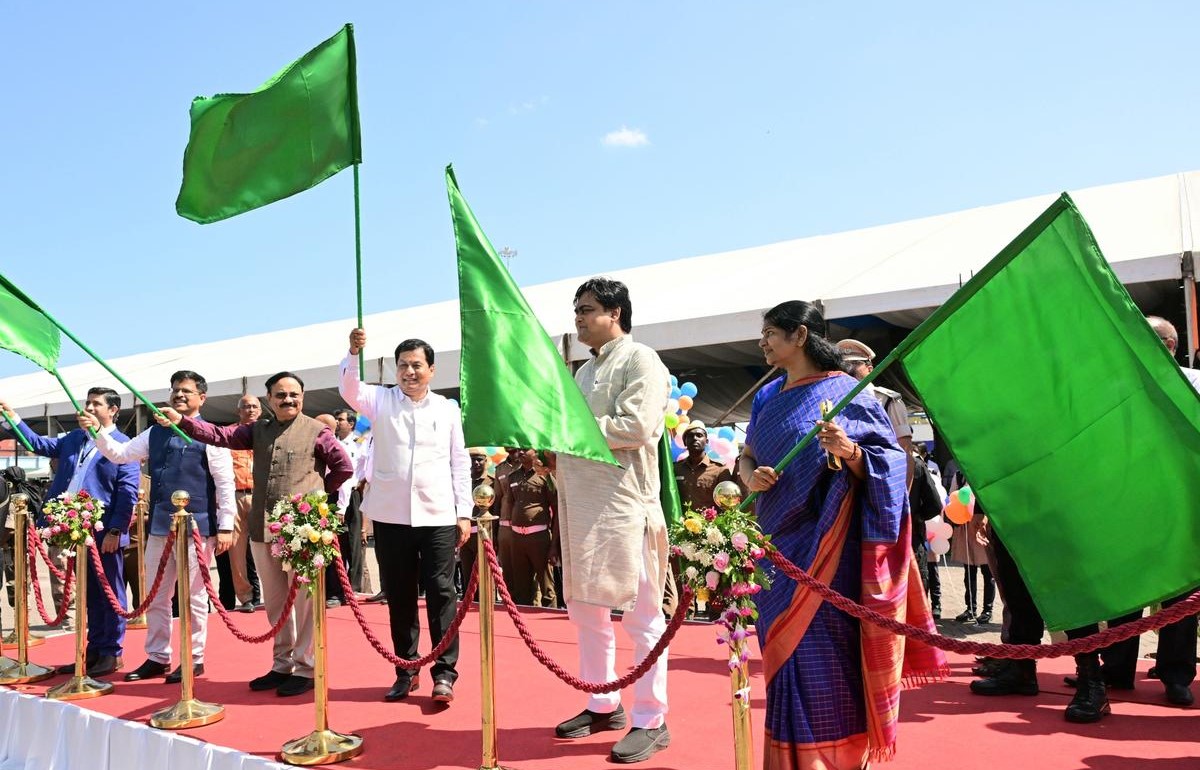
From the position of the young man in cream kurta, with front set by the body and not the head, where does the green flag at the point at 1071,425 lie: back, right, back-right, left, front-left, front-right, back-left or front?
left

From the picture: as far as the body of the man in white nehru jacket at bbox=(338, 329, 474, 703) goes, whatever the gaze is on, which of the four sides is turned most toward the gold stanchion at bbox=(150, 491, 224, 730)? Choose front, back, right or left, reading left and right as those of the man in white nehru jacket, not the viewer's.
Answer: right

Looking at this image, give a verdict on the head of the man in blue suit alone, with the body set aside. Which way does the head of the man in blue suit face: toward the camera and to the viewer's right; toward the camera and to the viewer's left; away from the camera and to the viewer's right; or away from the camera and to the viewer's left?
toward the camera and to the viewer's left

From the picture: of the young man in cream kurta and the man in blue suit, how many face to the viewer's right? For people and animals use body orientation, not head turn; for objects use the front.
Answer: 0

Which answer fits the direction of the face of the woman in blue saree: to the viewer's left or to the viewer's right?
to the viewer's left

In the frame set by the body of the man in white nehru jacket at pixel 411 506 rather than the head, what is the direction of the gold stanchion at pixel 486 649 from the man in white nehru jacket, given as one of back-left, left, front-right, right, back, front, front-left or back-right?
front

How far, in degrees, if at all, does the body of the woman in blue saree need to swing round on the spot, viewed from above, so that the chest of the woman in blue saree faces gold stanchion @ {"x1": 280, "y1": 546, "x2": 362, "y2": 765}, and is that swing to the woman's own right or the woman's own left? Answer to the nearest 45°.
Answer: approximately 45° to the woman's own right

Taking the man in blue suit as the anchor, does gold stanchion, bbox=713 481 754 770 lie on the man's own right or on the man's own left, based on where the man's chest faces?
on the man's own left

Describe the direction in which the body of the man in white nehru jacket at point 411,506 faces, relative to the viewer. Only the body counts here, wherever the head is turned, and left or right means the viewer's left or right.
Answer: facing the viewer

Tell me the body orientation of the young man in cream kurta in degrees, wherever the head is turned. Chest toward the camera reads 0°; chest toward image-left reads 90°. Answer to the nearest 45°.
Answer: approximately 45°

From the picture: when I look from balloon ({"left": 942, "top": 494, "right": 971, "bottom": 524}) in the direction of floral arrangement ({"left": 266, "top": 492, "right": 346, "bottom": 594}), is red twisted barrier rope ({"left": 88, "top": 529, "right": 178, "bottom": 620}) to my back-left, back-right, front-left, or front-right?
front-right

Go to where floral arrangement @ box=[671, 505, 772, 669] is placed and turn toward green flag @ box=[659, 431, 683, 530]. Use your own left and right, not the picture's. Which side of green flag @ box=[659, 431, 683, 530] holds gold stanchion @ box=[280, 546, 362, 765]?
left
